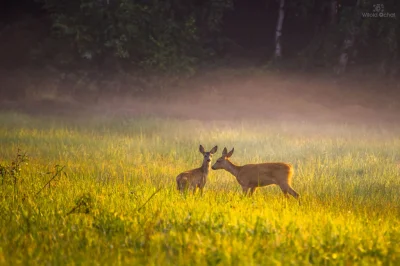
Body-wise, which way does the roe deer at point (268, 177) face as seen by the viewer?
to the viewer's left

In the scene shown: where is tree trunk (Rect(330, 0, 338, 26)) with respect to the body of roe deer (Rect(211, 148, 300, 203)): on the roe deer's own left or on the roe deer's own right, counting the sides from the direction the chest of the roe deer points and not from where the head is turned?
on the roe deer's own right

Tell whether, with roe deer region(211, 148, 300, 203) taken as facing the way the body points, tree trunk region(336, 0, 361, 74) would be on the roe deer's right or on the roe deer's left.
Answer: on the roe deer's right

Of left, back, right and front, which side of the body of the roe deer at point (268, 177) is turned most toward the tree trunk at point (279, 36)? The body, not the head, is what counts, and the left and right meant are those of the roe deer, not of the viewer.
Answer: right
